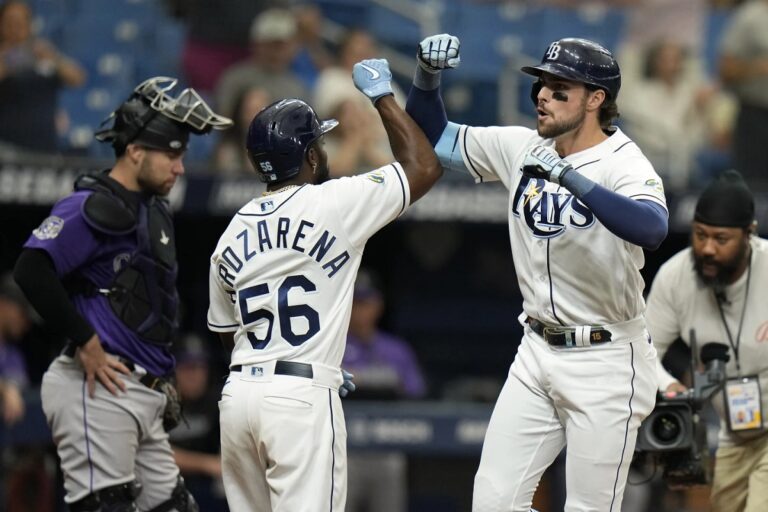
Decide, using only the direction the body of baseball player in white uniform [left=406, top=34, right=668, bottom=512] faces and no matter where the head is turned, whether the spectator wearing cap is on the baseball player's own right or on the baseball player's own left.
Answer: on the baseball player's own right

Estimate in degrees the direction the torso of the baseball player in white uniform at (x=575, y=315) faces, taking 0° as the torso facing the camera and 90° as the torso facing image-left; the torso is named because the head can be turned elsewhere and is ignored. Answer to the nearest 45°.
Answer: approximately 45°

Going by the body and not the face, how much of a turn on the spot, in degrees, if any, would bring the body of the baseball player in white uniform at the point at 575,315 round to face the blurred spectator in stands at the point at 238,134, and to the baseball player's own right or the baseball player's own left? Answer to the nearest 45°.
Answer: approximately 90° to the baseball player's own right

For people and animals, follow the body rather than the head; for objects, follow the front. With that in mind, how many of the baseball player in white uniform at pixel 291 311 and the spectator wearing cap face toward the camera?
1

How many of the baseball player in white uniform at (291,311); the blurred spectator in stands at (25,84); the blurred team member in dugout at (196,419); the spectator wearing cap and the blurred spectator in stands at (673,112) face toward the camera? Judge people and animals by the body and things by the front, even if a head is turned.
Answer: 4

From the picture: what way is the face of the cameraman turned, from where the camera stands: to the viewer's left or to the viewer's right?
to the viewer's left
